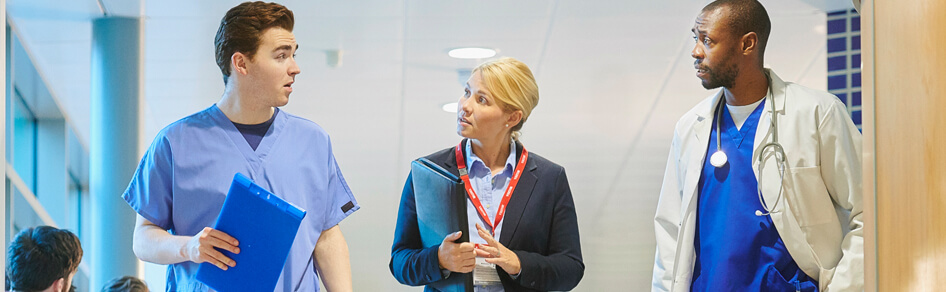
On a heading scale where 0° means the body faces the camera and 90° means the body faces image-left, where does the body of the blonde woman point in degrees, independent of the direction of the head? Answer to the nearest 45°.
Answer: approximately 0°

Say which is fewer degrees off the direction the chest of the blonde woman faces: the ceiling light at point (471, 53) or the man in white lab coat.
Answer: the man in white lab coat

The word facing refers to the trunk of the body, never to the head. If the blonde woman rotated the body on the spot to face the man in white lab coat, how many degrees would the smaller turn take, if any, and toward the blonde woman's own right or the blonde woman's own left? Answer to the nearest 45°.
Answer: approximately 90° to the blonde woman's own left

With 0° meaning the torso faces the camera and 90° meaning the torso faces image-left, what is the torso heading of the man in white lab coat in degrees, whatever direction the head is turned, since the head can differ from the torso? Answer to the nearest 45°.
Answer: approximately 45°

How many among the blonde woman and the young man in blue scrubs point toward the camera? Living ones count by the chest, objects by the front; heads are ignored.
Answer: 2

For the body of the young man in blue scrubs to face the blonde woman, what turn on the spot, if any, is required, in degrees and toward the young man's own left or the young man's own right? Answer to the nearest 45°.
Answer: approximately 90° to the young man's own left

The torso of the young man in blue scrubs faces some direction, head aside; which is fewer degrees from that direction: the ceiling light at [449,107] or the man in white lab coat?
the man in white lab coat

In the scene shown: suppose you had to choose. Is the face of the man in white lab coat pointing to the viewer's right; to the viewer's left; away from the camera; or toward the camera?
to the viewer's left

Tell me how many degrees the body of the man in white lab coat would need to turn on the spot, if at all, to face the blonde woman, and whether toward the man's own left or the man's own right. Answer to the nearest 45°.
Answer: approximately 45° to the man's own right

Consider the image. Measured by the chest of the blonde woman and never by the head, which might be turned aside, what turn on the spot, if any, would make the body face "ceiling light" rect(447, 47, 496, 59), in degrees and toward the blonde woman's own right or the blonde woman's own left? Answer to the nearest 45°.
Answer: approximately 180°
